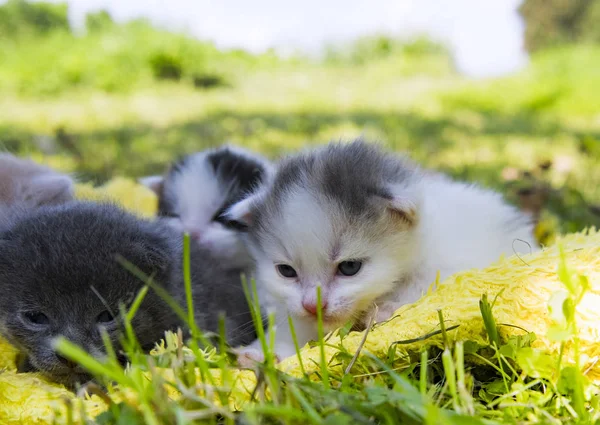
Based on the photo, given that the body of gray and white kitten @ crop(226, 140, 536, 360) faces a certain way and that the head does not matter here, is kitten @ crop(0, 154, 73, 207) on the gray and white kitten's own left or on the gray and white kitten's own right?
on the gray and white kitten's own right

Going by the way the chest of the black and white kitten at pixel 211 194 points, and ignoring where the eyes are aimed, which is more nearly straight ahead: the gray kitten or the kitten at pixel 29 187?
the gray kitten

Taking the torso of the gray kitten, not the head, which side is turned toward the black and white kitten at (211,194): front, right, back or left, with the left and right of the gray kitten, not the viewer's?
back

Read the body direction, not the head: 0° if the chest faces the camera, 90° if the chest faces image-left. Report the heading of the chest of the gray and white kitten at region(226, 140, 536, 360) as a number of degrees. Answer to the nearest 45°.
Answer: approximately 45°
